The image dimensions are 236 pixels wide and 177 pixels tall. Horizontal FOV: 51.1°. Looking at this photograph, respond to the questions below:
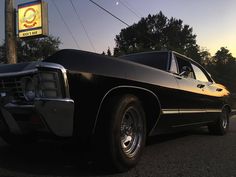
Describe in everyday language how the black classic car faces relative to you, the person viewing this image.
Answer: facing the viewer and to the left of the viewer

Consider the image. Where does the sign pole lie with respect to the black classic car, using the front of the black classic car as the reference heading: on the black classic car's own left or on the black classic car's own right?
on the black classic car's own right

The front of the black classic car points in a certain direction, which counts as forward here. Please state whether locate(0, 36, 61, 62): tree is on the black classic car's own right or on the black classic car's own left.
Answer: on the black classic car's own right
